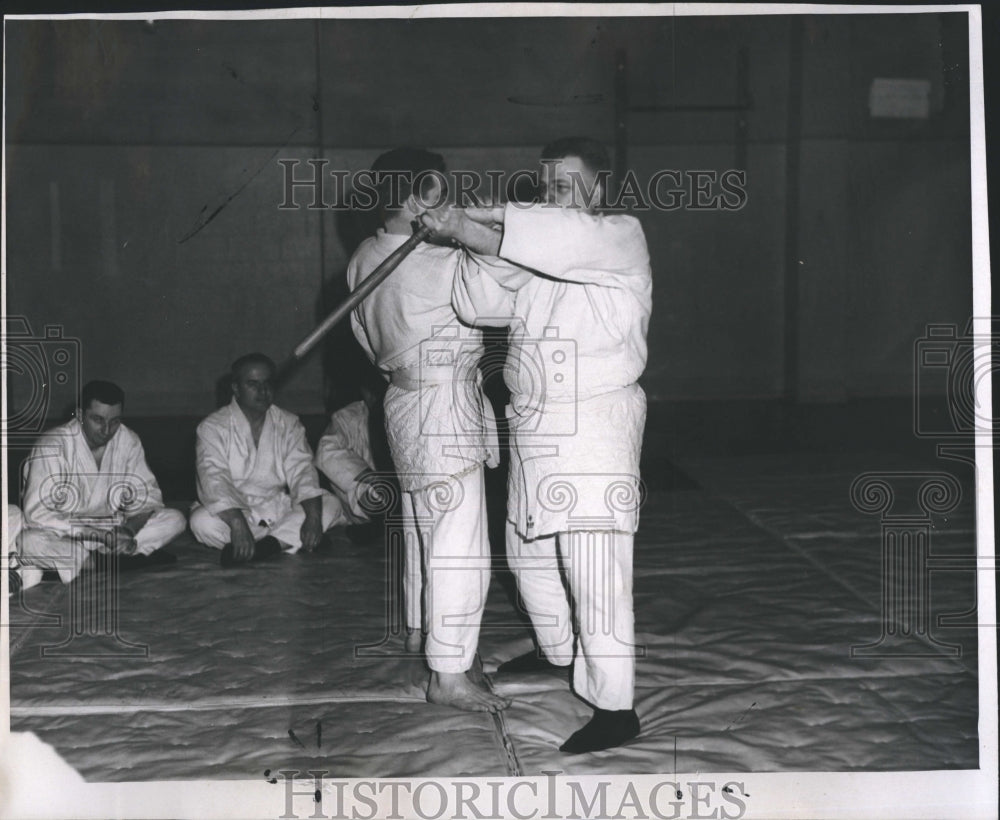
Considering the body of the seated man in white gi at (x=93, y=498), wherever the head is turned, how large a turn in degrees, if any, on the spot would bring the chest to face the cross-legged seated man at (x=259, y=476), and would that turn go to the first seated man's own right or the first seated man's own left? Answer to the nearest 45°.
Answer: approximately 45° to the first seated man's own left

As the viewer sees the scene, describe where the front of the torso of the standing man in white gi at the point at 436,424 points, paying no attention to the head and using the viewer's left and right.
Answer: facing away from the viewer and to the right of the viewer

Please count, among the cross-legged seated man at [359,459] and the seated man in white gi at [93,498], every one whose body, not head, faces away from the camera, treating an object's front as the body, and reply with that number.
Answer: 0

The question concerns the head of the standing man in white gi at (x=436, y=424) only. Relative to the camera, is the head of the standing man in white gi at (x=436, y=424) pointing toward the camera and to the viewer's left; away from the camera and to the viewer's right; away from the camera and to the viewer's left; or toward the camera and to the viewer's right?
away from the camera and to the viewer's right

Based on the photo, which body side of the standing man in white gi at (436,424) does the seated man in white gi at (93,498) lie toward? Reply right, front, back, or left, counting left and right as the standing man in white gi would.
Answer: left

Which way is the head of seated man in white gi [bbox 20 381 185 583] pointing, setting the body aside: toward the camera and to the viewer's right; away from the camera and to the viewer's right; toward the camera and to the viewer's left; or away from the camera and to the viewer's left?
toward the camera and to the viewer's right

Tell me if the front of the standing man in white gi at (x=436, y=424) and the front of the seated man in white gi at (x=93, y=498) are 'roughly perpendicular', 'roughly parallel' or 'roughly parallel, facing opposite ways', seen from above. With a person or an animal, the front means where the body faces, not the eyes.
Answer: roughly perpendicular

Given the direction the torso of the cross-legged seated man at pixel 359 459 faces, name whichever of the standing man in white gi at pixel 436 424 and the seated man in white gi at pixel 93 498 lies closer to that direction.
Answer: the standing man in white gi

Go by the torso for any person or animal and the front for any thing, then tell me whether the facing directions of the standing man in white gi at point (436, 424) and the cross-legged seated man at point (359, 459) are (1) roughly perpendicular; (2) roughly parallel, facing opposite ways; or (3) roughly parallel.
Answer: roughly perpendicular

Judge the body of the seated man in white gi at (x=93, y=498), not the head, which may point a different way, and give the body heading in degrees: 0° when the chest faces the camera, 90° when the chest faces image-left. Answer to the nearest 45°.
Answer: approximately 315°
